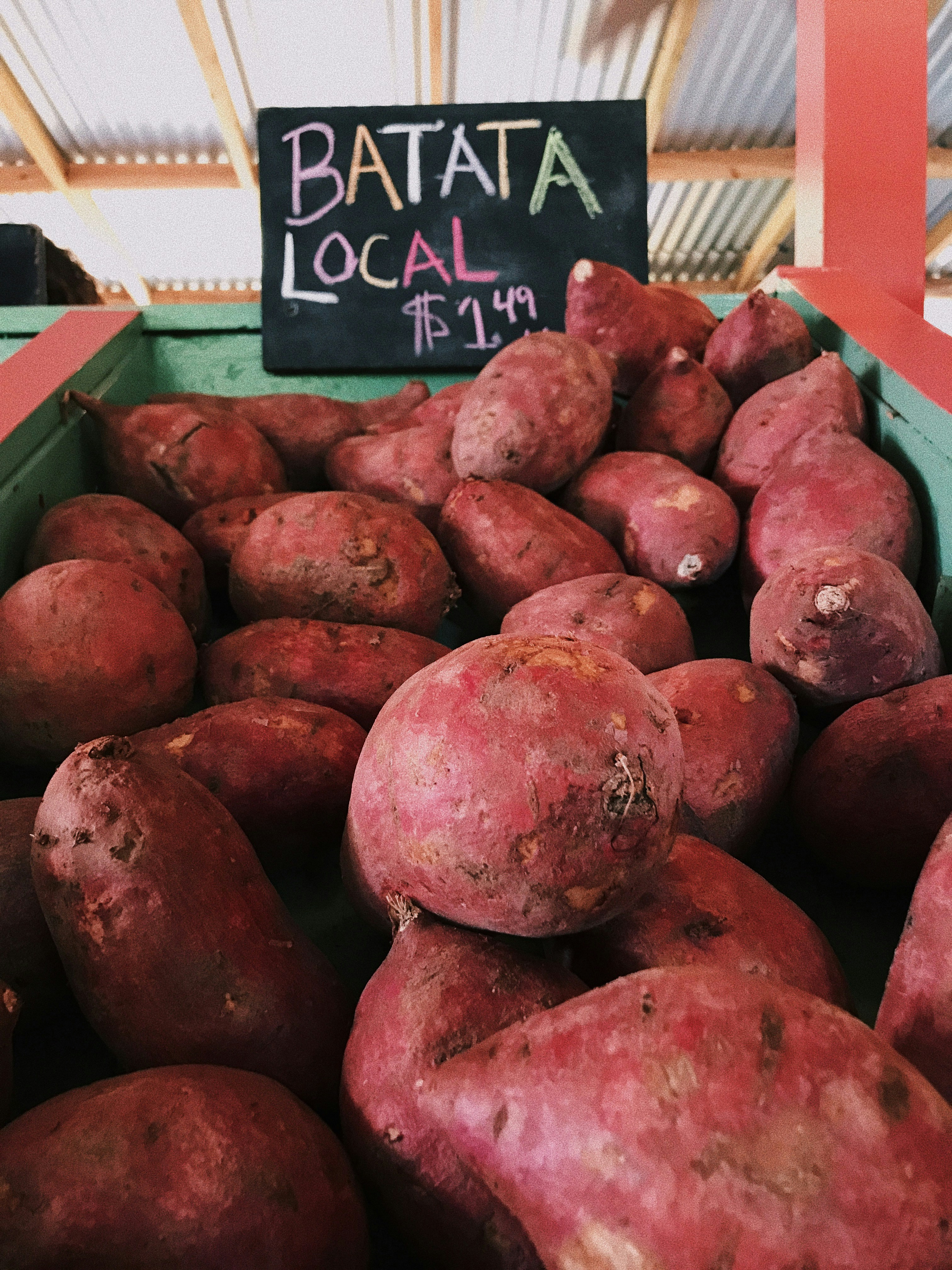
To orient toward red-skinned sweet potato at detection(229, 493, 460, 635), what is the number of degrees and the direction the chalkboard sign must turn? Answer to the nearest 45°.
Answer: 0° — it already faces it

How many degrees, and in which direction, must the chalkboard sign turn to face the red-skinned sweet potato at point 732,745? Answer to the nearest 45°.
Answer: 0° — it already faces it

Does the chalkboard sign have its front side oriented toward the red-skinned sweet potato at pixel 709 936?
yes

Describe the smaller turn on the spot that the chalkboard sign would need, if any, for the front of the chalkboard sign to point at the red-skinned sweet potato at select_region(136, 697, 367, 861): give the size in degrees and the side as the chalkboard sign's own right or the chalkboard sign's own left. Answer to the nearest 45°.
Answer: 0° — it already faces it

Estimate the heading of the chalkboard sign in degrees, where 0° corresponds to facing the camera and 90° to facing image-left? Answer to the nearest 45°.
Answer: approximately 0°

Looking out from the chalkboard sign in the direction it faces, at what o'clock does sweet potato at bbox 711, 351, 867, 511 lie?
The sweet potato is roughly at 11 o'clock from the chalkboard sign.

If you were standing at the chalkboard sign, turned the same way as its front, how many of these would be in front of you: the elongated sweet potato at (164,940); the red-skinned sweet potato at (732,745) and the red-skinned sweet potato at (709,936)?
3

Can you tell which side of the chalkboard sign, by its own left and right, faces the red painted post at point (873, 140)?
left

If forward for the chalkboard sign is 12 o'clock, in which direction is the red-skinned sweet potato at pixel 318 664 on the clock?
The red-skinned sweet potato is roughly at 12 o'clock from the chalkboard sign.

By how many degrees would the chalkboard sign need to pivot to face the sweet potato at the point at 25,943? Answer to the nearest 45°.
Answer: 0° — it already faces it

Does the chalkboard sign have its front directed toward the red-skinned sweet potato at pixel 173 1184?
yes
